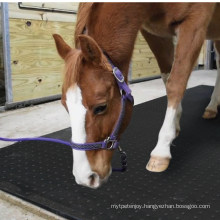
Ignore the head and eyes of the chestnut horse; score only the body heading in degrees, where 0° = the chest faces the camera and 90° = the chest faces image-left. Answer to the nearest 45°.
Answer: approximately 45°
